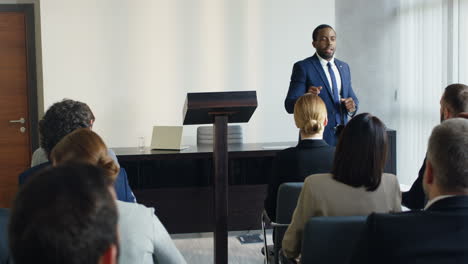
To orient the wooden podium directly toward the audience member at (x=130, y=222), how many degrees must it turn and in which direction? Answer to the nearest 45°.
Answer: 0° — it already faces them

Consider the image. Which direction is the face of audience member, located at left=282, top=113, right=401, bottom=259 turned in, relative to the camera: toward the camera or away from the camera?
away from the camera

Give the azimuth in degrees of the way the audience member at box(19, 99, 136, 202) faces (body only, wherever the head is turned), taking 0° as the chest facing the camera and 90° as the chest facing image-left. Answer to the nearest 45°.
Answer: approximately 225°

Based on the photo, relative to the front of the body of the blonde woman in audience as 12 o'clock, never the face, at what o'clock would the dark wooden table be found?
The dark wooden table is roughly at 11 o'clock from the blonde woman in audience.

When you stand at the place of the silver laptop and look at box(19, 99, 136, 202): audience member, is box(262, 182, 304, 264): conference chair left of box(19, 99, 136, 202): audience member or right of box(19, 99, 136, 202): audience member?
left

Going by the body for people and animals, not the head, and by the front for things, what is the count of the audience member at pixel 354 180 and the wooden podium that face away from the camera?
1

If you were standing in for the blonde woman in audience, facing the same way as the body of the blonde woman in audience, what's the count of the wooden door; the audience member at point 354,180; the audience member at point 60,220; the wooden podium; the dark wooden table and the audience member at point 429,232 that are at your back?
3

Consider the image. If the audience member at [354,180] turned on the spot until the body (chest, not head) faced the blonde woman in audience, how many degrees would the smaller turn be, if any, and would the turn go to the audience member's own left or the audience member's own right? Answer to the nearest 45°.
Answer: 0° — they already face them

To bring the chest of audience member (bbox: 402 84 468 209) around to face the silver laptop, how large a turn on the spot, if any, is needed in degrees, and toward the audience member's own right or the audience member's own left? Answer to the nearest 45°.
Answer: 0° — they already face it

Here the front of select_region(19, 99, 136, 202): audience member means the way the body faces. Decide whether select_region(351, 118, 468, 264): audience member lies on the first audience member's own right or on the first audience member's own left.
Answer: on the first audience member's own right

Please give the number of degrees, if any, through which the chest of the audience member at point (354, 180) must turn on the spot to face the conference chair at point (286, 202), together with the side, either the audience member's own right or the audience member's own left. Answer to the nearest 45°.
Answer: approximately 45° to the audience member's own left

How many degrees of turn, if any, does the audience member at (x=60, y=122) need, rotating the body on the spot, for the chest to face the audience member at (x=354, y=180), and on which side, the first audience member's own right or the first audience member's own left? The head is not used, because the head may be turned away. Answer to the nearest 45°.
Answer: approximately 90° to the first audience member's own right

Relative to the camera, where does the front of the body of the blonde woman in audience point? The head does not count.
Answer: away from the camera
